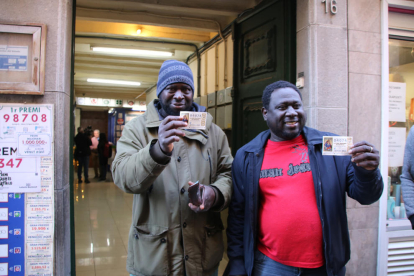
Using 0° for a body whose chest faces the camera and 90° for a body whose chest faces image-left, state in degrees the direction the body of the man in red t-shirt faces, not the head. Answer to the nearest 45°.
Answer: approximately 0°

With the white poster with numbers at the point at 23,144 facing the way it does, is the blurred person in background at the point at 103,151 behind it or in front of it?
behind

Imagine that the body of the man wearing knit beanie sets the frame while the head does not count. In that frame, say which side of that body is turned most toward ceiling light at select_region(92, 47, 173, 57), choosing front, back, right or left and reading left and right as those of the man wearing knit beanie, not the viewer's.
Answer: back

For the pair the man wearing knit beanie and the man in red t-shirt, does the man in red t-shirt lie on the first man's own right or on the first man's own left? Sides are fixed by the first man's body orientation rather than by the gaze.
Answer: on the first man's own left

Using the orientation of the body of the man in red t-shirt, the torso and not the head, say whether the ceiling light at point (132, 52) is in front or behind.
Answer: behind
